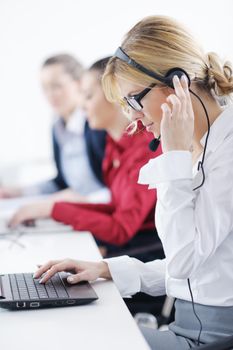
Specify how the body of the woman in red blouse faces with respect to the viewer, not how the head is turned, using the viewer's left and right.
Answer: facing to the left of the viewer

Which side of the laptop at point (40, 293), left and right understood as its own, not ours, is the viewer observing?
right

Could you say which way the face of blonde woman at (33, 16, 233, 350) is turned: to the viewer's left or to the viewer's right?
to the viewer's left

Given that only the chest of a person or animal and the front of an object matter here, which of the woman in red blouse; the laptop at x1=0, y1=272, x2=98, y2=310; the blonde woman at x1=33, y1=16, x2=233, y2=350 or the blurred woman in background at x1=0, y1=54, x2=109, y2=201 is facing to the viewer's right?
the laptop

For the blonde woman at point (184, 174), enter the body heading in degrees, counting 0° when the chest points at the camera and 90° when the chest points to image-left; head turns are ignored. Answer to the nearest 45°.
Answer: approximately 90°

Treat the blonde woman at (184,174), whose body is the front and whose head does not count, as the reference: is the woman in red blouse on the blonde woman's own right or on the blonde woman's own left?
on the blonde woman's own right

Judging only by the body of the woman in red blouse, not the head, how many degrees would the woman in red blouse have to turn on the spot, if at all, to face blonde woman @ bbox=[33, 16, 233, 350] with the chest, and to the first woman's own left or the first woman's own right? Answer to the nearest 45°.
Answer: approximately 90° to the first woman's own left
